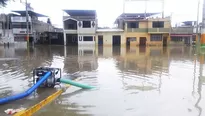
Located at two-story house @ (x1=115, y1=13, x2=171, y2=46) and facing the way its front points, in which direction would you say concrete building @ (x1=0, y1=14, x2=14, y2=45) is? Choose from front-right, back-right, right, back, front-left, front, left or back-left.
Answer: right

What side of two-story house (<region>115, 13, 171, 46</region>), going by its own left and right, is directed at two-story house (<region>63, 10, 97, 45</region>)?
right

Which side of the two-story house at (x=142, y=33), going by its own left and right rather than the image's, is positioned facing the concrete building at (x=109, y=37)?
right

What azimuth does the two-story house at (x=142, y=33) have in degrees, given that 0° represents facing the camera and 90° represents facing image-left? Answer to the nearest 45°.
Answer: approximately 0°

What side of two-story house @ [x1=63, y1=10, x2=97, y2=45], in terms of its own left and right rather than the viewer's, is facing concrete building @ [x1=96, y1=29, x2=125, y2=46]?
left

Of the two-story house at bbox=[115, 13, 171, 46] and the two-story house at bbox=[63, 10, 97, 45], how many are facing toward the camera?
2

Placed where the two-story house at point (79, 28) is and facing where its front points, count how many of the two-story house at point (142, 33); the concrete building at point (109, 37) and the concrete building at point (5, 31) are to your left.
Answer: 2

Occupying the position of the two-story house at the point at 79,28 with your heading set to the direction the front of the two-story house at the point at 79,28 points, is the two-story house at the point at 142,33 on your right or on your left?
on your left

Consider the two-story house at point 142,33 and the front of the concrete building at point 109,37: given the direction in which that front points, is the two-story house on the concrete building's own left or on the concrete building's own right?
on the concrete building's own left

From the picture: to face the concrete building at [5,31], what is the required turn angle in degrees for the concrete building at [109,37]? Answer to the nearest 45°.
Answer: approximately 90° to its right

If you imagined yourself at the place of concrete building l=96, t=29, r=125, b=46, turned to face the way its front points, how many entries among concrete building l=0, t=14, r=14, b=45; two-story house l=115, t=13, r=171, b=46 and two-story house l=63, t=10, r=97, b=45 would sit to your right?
2
